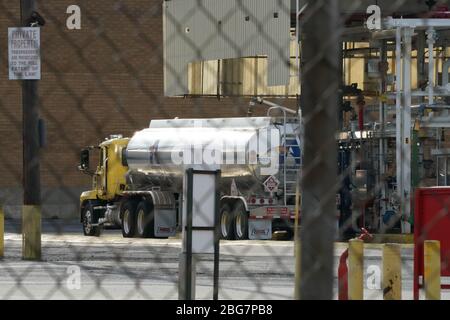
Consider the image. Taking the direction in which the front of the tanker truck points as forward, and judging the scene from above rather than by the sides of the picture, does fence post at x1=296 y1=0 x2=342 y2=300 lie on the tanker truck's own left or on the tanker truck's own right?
on the tanker truck's own left

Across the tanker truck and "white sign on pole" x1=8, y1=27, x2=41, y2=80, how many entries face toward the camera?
1

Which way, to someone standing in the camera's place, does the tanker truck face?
facing away from the viewer and to the left of the viewer

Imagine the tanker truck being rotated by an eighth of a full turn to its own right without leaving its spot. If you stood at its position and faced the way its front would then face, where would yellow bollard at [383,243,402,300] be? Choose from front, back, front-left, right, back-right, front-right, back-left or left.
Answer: back

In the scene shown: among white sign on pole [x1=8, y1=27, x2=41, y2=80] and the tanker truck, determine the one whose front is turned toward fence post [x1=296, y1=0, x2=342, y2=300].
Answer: the white sign on pole

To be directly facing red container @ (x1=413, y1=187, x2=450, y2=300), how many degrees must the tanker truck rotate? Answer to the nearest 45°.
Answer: approximately 135° to its left

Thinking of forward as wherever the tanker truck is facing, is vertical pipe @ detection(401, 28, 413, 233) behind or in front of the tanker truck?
behind

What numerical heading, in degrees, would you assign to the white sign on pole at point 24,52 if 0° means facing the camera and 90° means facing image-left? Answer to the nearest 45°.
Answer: approximately 0°

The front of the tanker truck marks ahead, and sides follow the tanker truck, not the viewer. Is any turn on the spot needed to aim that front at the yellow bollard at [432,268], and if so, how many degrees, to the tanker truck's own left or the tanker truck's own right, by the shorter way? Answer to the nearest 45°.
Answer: approximately 135° to the tanker truck's own left

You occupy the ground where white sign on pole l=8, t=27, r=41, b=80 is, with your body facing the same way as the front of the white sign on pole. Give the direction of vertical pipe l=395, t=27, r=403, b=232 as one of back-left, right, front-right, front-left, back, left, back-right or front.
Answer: back-left

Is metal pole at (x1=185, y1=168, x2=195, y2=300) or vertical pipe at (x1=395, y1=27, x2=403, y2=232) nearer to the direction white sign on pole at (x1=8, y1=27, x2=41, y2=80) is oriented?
the metal pole
